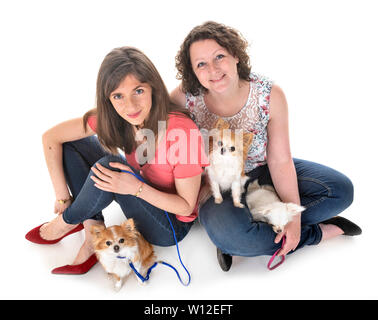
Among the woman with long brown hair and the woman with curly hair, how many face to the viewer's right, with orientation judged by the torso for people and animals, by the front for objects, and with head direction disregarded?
0

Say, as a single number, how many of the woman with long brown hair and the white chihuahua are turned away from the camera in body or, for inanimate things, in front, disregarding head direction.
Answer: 0

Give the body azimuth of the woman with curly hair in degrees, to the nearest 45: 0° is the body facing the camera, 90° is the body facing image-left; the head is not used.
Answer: approximately 0°

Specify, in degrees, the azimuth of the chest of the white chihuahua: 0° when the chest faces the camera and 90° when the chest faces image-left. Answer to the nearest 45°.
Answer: approximately 315°

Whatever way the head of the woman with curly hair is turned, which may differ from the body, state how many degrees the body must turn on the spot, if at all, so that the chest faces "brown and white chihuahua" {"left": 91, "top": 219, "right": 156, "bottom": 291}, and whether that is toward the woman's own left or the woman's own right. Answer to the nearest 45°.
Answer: approximately 45° to the woman's own right

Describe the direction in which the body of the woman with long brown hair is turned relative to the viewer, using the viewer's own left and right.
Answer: facing the viewer and to the left of the viewer

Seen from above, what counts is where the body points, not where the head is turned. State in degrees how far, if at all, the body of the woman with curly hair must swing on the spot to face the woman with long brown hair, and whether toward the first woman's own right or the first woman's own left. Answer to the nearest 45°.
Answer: approximately 45° to the first woman's own right

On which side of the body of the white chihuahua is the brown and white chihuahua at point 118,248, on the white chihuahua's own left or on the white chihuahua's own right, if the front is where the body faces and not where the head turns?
on the white chihuahua's own right
